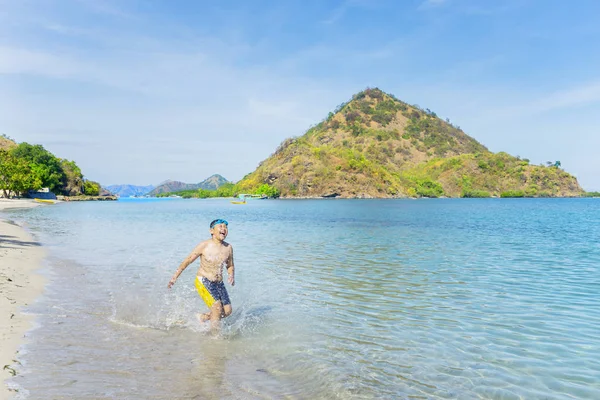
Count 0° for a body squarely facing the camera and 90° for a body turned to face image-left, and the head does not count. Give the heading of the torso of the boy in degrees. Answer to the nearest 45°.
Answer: approximately 315°

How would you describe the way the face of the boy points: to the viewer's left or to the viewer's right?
to the viewer's right
